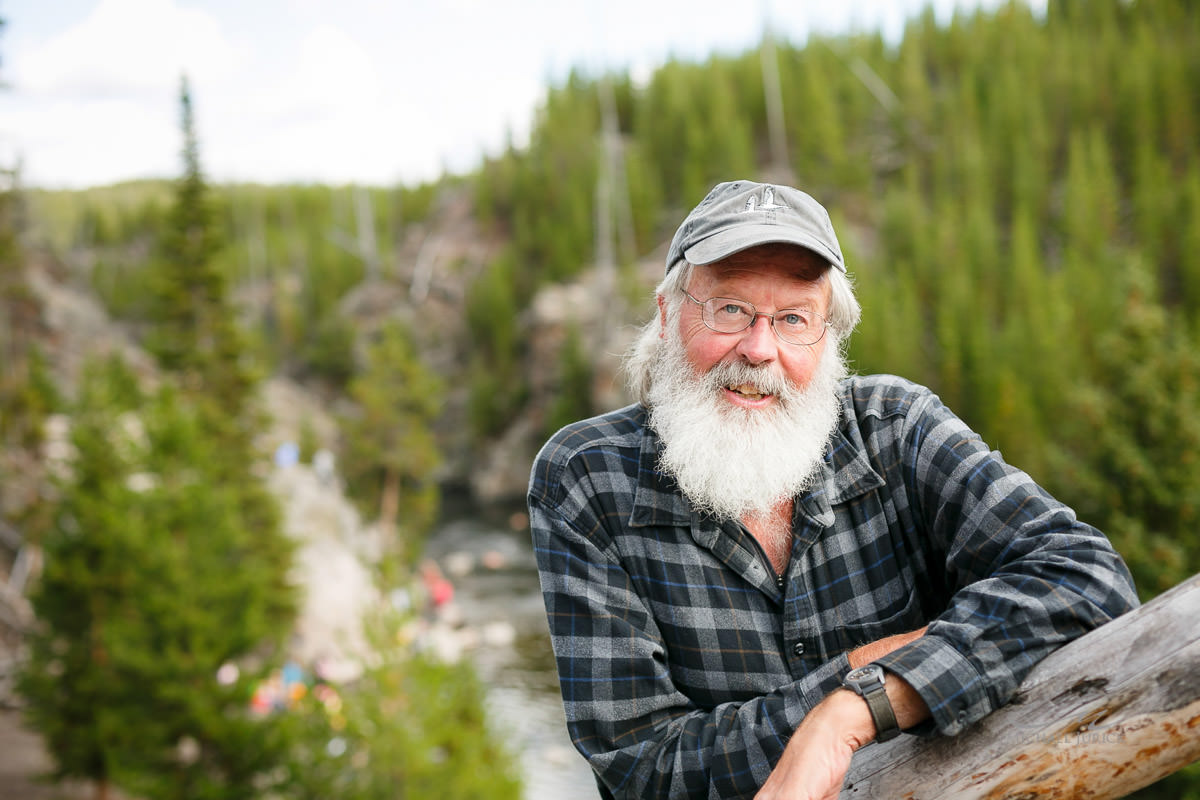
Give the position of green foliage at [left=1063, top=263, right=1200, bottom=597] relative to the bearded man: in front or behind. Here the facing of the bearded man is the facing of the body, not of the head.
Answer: behind

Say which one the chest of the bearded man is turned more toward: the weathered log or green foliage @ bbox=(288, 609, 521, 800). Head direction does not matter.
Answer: the weathered log

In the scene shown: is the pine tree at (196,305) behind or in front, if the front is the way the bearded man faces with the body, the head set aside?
behind

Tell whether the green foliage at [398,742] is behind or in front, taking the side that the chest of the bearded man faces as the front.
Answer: behind

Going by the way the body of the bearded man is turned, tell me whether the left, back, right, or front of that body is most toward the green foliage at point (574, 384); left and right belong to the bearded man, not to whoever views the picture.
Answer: back

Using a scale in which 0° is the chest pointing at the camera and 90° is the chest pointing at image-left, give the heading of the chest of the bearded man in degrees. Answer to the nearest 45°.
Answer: approximately 0°

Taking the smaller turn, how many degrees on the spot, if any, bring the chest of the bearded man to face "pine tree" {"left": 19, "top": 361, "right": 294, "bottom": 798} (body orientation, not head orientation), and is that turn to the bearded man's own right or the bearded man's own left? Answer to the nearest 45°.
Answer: approximately 135° to the bearded man's own right
